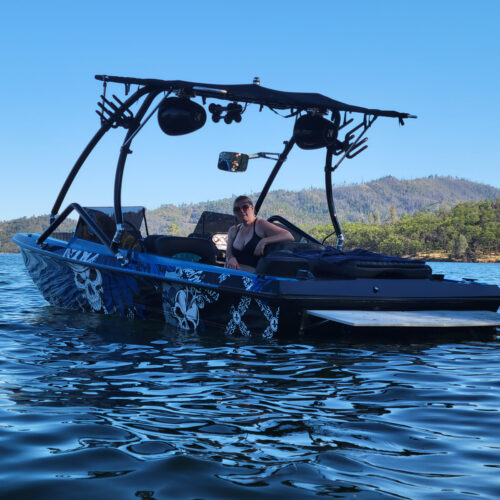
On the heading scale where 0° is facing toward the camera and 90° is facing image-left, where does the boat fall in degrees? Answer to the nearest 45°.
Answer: approximately 135°

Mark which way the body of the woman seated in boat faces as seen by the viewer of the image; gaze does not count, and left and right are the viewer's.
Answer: facing the viewer and to the left of the viewer

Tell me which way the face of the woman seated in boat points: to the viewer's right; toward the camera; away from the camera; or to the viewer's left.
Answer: toward the camera
